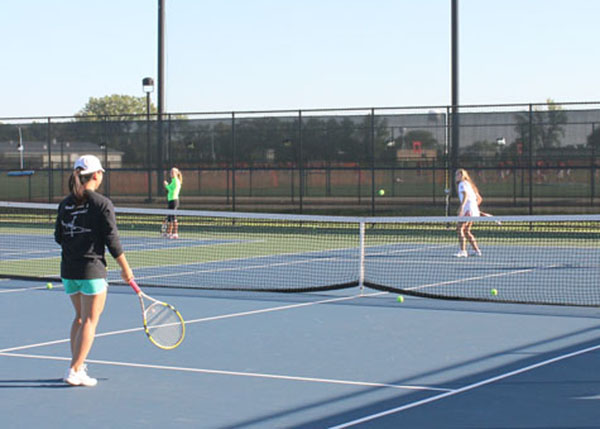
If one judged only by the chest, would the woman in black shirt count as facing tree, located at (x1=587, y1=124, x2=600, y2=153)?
yes

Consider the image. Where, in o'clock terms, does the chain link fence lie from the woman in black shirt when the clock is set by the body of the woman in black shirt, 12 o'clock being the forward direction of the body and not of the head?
The chain link fence is roughly at 11 o'clock from the woman in black shirt.

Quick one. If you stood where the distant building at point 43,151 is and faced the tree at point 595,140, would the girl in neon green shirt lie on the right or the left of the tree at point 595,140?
right

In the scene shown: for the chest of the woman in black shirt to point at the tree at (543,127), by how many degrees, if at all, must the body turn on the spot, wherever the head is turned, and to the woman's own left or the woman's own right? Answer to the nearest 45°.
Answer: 0° — they already face it

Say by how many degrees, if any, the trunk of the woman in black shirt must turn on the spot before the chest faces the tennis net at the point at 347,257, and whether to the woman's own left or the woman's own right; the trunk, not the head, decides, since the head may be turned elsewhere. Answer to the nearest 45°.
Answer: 0° — they already face it

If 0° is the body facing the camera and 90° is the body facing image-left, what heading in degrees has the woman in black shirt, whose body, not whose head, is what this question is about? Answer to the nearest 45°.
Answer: approximately 225°

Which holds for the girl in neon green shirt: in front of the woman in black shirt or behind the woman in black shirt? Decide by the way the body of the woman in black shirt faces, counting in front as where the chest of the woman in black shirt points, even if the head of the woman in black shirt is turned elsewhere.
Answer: in front
